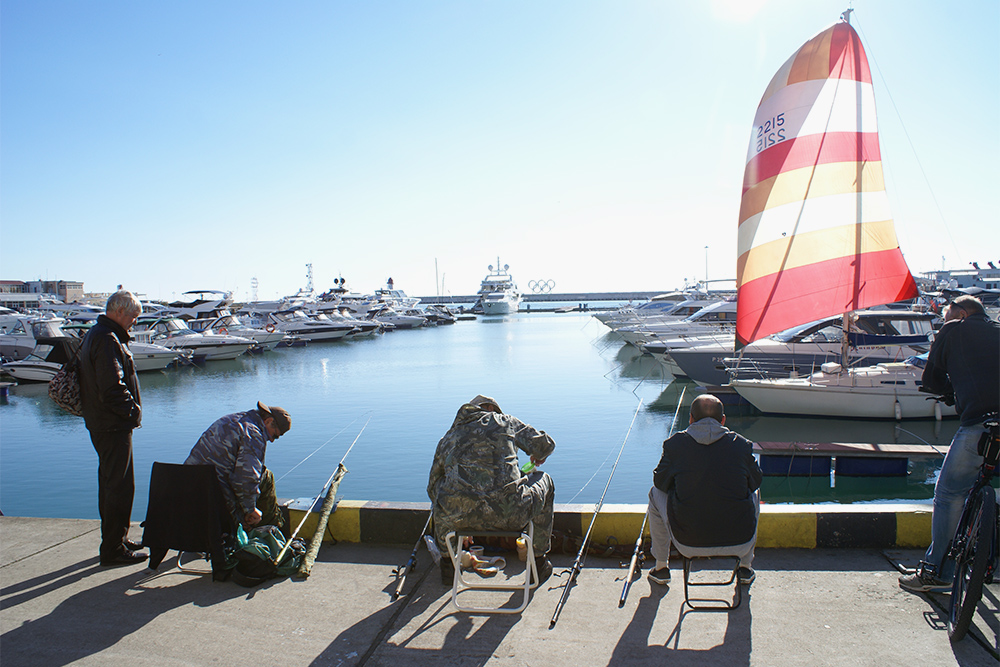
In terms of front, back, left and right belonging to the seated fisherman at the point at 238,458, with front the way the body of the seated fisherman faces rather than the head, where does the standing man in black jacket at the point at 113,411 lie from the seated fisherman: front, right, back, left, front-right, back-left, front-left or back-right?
back-left

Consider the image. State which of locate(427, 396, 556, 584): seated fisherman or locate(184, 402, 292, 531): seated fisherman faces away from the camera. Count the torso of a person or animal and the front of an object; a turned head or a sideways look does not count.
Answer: locate(427, 396, 556, 584): seated fisherman

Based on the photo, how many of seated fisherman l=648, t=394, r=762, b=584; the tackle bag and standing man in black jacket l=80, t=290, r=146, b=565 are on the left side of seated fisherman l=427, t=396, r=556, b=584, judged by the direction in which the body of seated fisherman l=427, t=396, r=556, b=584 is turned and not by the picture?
2

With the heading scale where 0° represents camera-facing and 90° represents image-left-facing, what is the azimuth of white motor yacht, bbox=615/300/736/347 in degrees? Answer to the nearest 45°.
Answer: approximately 90°

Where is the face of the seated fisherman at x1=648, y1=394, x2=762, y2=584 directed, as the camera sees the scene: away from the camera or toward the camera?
away from the camera

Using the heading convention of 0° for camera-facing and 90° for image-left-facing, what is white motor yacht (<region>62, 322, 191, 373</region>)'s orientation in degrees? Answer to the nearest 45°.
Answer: approximately 270°

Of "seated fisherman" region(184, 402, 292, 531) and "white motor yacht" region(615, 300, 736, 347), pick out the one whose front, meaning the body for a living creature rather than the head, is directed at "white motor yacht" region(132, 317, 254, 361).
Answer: "white motor yacht" region(615, 300, 736, 347)

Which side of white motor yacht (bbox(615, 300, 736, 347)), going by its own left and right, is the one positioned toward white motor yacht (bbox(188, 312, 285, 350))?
front

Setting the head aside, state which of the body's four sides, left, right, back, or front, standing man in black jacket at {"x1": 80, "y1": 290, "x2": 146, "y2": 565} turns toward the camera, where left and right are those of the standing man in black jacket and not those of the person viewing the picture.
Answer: right

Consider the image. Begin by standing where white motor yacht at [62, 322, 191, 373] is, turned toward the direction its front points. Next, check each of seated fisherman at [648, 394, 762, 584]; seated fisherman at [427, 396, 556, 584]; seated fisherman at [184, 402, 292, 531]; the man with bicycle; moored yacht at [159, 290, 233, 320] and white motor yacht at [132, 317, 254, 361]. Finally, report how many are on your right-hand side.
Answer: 4

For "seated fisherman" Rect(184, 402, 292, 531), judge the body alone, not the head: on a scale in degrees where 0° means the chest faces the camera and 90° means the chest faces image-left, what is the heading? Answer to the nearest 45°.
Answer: approximately 270°

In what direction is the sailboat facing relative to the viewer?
to the viewer's left

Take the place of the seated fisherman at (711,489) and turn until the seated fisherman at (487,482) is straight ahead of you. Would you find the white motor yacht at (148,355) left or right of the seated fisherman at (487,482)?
right

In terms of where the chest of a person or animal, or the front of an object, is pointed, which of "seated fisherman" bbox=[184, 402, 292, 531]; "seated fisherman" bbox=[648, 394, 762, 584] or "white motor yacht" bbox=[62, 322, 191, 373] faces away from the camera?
"seated fisherman" bbox=[648, 394, 762, 584]

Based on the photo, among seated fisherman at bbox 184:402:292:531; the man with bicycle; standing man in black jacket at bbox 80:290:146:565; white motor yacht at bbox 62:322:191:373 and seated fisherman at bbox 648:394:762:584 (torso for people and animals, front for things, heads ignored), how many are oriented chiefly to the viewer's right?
3
